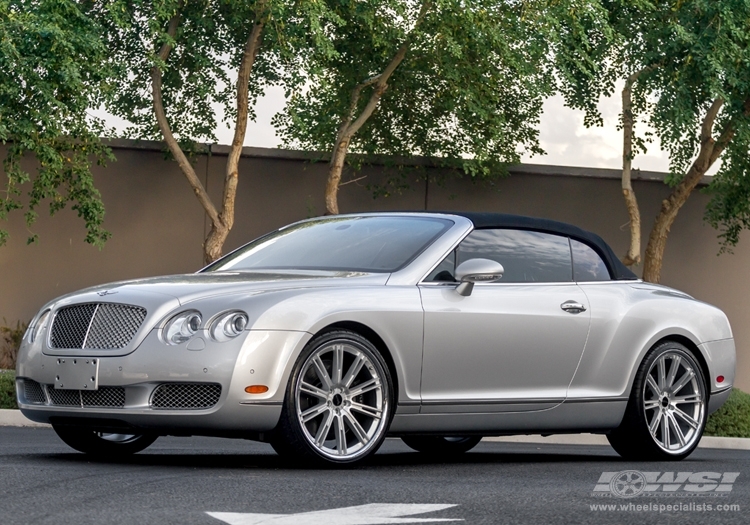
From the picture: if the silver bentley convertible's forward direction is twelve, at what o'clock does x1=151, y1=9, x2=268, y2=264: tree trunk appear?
The tree trunk is roughly at 4 o'clock from the silver bentley convertible.

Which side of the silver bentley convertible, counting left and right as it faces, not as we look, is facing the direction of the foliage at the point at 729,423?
back

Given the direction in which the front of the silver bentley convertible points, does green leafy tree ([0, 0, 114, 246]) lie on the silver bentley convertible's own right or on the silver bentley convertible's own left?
on the silver bentley convertible's own right

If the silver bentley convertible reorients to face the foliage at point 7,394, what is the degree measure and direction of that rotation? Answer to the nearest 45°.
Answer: approximately 90° to its right

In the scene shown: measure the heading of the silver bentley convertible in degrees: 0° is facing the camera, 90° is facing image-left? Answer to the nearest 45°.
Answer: approximately 45°

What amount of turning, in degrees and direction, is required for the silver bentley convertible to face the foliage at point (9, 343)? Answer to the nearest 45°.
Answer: approximately 90° to its right

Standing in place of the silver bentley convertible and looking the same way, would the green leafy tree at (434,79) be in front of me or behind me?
behind
